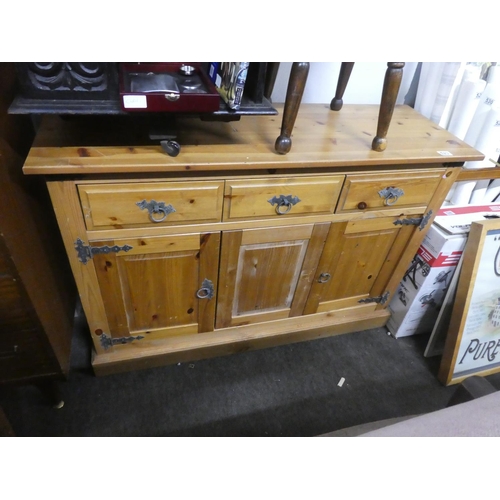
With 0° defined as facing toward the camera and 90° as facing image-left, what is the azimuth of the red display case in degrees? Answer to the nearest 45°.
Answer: approximately 0°

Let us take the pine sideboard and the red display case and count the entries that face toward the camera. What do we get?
2

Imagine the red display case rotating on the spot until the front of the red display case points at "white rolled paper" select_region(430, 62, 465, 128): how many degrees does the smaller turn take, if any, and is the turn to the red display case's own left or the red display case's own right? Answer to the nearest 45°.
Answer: approximately 90° to the red display case's own left

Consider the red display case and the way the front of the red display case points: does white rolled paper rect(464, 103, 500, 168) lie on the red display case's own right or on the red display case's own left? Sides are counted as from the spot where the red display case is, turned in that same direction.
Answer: on the red display case's own left

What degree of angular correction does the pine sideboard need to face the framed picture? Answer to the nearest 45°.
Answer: approximately 90° to its left

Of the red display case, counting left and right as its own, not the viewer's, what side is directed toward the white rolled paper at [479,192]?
left
